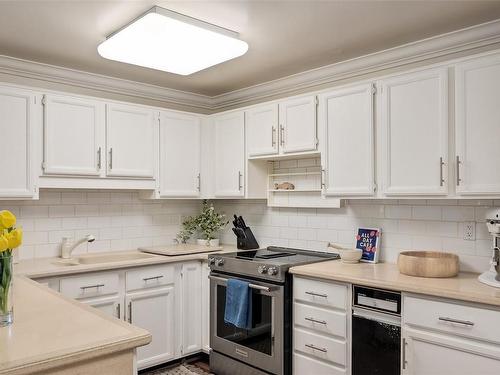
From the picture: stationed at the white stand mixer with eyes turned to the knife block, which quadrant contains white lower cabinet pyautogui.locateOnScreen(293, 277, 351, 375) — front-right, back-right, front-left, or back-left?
front-left

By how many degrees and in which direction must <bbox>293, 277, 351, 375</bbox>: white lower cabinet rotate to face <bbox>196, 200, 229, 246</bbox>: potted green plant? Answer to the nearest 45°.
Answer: approximately 90° to its right

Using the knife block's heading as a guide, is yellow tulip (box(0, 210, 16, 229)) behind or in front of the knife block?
in front

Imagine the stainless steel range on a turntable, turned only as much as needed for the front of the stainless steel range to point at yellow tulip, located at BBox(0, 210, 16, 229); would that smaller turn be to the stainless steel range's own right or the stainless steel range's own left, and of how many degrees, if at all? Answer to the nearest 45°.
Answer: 0° — it already faces it

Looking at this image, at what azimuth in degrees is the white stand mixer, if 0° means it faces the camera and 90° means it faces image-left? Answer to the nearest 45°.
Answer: approximately 45°

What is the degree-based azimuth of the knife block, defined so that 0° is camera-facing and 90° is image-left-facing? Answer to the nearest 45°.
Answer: approximately 45°

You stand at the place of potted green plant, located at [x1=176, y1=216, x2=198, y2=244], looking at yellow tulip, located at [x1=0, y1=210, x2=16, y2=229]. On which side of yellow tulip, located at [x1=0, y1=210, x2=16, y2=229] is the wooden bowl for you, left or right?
left

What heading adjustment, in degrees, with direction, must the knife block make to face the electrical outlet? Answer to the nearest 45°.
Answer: approximately 90° to its left

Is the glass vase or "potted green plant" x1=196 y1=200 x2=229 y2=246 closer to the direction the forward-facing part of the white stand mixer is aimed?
the glass vase

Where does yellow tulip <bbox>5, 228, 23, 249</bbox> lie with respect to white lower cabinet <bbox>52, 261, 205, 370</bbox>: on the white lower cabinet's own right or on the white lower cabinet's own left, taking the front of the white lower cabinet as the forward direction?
on the white lower cabinet's own right

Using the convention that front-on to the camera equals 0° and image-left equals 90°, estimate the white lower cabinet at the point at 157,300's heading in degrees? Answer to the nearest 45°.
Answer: approximately 315°

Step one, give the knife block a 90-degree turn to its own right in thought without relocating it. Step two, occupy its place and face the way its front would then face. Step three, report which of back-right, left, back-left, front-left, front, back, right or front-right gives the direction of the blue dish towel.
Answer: back-left

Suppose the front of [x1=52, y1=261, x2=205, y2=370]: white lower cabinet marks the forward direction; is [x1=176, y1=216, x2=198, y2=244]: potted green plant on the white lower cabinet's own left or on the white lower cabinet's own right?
on the white lower cabinet's own left

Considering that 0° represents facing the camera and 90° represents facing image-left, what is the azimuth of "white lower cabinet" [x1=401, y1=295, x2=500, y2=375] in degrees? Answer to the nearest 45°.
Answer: approximately 45°
